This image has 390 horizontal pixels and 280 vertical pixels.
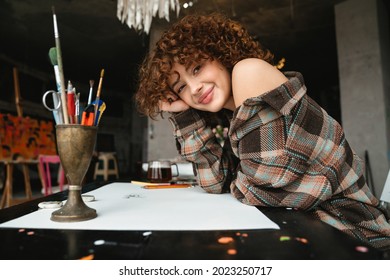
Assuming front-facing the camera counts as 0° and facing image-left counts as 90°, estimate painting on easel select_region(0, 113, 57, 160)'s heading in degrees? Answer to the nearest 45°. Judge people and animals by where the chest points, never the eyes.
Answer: approximately 315°

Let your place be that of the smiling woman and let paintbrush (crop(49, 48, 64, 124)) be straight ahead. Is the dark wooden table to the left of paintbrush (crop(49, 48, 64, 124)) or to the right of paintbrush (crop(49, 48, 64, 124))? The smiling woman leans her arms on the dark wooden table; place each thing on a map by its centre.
left
